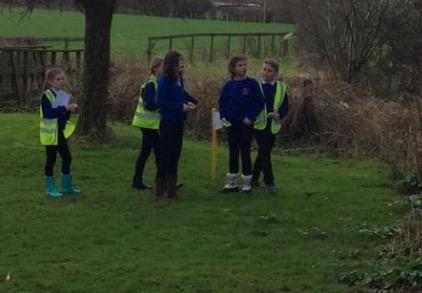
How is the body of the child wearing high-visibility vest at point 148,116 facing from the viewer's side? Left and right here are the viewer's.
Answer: facing to the right of the viewer

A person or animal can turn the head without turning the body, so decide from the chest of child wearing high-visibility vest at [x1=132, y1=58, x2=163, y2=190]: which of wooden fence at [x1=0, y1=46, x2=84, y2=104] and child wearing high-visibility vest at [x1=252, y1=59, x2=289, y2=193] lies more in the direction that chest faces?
the child wearing high-visibility vest

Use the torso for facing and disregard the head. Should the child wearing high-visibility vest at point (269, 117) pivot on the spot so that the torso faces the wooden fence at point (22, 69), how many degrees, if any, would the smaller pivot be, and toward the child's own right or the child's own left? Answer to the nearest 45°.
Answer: approximately 90° to the child's own right

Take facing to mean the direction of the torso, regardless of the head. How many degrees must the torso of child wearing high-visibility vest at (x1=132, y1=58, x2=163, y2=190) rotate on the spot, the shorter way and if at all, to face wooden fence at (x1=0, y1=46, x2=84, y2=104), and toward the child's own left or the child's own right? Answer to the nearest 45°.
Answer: approximately 90° to the child's own left

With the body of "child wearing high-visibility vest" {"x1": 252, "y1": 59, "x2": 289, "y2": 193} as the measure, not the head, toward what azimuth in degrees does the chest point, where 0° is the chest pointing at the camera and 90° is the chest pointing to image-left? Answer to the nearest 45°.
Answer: approximately 45°

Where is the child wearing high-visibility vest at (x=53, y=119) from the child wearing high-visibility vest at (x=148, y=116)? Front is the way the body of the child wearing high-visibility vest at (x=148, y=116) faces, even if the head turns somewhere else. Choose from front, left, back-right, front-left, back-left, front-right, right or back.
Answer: back

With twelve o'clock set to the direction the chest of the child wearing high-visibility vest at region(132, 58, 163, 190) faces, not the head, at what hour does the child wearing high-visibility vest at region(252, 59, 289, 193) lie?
the child wearing high-visibility vest at region(252, 59, 289, 193) is roughly at 12 o'clock from the child wearing high-visibility vest at region(132, 58, 163, 190).

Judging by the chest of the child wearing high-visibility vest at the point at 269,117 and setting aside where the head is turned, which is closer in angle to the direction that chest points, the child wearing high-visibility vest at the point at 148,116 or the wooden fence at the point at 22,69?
the child wearing high-visibility vest

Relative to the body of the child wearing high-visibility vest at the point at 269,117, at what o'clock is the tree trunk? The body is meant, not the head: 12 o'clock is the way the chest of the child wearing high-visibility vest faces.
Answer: The tree trunk is roughly at 3 o'clock from the child wearing high-visibility vest.

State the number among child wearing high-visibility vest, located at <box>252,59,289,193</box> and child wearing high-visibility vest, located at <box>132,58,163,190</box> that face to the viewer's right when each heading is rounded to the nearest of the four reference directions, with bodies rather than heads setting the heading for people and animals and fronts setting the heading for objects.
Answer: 1
